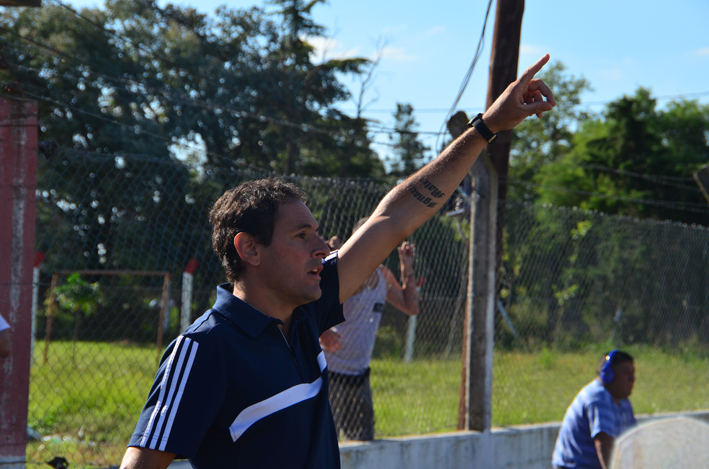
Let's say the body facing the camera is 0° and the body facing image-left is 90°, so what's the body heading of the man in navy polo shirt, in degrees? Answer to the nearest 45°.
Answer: approximately 315°

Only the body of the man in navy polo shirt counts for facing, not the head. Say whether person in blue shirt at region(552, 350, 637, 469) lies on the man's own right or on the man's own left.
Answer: on the man's own left

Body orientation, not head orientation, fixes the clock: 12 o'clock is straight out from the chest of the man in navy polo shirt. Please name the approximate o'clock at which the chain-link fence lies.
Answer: The chain-link fence is roughly at 8 o'clock from the man in navy polo shirt.

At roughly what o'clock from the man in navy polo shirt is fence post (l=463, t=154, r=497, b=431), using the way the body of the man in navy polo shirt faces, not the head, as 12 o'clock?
The fence post is roughly at 8 o'clock from the man in navy polo shirt.

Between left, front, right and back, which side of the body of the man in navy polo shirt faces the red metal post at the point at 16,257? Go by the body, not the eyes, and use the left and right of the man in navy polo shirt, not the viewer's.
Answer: back
